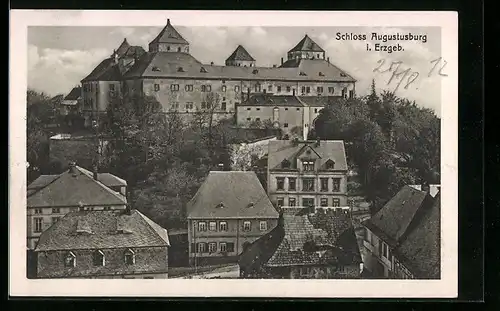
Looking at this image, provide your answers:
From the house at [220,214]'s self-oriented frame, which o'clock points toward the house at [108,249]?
the house at [108,249] is roughly at 3 o'clock from the house at [220,214].

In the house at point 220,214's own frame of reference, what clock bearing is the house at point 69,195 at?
the house at point 69,195 is roughly at 3 o'clock from the house at point 220,214.

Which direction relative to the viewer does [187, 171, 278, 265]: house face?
toward the camera
